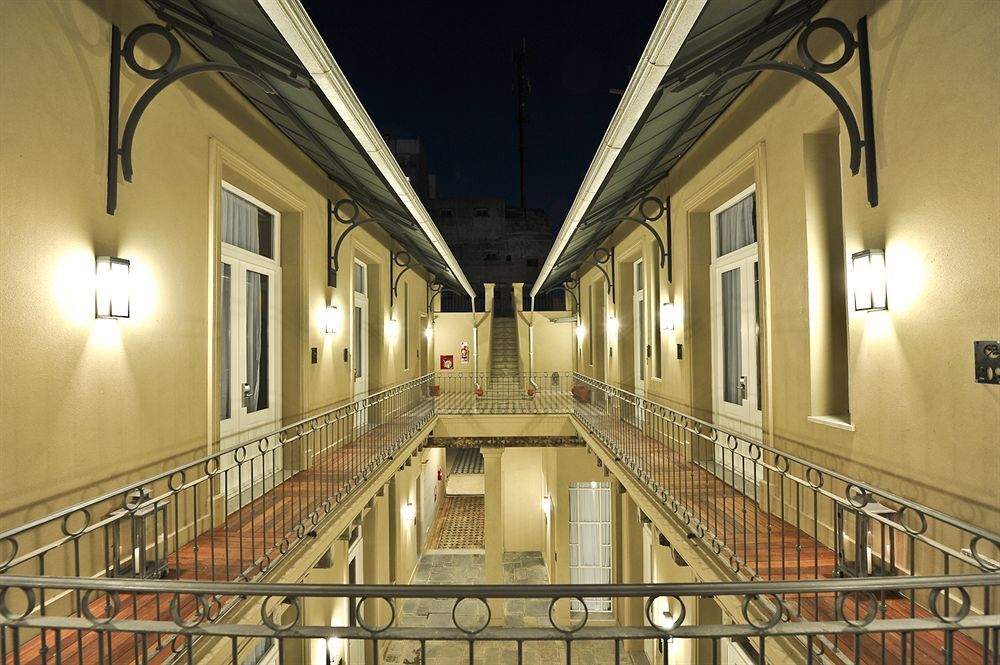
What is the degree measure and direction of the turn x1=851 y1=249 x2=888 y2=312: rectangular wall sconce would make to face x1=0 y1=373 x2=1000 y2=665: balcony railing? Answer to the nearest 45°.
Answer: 0° — it already faces it

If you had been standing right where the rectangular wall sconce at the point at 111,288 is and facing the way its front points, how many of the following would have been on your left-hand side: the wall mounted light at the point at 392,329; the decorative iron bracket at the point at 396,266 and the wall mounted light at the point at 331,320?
3

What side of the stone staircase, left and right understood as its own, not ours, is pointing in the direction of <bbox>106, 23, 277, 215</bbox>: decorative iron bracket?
front

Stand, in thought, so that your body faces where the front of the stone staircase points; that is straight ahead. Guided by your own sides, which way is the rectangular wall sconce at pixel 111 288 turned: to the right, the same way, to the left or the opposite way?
to the left

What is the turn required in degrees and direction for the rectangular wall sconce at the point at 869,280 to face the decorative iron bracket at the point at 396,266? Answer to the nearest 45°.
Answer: approximately 90° to its right

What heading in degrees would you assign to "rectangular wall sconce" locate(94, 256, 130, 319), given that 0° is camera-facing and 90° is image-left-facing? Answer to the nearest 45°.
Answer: approximately 315°

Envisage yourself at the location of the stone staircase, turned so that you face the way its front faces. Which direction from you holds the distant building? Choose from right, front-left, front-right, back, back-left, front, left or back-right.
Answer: back

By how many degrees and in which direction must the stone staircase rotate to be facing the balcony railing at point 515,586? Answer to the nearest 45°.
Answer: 0° — it already faces it

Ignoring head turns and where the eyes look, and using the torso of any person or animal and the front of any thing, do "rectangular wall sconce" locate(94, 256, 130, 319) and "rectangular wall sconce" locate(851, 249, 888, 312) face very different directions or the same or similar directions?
very different directions

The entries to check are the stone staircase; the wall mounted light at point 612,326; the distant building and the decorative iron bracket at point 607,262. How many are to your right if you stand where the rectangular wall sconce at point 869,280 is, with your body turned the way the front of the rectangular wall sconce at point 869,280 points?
4

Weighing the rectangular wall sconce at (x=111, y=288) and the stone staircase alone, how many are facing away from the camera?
0

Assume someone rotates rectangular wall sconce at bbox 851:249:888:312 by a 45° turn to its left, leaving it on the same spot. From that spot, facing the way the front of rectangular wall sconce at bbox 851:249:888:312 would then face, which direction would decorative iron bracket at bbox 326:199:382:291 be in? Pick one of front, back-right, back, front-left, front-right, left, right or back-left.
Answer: right

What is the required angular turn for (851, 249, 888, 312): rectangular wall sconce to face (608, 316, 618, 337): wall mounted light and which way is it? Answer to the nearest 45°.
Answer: approximately 90° to its right

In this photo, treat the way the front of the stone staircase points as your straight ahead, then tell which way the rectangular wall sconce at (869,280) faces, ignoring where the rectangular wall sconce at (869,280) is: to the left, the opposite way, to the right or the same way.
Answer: to the right

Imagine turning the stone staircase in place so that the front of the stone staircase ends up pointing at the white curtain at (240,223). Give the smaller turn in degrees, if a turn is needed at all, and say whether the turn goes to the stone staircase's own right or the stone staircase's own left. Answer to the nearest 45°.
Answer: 0° — it already faces it

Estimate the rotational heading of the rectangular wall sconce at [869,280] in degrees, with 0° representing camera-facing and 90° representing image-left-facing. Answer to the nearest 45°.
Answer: approximately 45°

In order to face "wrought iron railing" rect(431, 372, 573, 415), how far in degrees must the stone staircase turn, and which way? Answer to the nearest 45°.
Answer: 0° — it already faces it

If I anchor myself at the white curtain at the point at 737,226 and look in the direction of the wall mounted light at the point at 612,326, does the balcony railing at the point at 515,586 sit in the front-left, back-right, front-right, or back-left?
back-left
